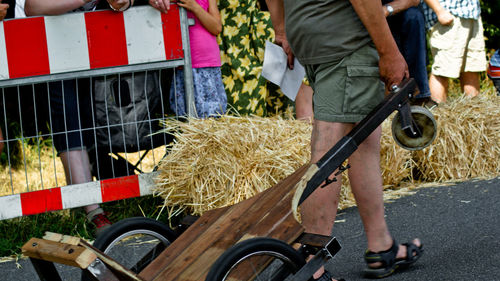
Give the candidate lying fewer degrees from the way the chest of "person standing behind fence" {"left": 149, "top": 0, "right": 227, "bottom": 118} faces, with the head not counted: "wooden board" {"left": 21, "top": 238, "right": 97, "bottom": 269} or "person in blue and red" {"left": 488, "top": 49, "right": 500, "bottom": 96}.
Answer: the wooden board

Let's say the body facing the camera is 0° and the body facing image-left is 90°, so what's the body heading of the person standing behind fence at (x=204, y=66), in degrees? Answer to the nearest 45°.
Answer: approximately 45°

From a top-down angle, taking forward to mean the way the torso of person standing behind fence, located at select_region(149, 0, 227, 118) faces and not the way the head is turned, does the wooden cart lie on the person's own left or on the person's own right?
on the person's own left

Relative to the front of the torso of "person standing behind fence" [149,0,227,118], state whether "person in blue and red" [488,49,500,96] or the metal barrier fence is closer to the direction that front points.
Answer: the metal barrier fence

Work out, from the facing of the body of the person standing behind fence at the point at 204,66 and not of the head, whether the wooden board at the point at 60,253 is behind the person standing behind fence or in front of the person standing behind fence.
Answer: in front

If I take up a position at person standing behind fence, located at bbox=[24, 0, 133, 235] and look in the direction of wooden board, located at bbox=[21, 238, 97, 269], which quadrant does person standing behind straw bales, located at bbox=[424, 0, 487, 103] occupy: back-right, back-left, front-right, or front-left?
back-left

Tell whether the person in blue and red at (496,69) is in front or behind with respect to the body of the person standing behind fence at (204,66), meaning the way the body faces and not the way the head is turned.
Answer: behind
